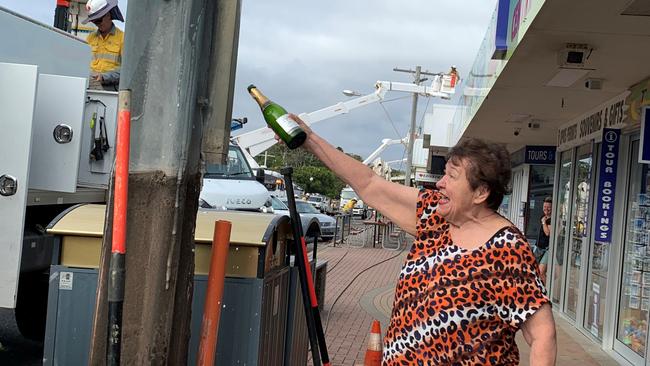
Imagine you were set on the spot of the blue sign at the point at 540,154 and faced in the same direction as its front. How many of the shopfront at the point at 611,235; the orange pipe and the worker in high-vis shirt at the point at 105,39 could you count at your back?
0

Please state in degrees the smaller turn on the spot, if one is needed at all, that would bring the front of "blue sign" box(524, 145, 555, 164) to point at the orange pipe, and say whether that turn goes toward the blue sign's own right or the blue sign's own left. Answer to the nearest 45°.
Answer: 0° — it already faces it

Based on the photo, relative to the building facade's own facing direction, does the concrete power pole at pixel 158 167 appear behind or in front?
in front

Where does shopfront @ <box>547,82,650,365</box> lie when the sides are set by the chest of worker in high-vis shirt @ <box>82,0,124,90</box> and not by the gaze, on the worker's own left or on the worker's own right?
on the worker's own left

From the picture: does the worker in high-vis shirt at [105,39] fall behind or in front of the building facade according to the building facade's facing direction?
in front

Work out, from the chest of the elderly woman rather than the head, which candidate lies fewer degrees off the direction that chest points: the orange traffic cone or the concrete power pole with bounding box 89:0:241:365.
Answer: the concrete power pole

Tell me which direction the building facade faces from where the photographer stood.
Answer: facing the viewer and to the left of the viewer

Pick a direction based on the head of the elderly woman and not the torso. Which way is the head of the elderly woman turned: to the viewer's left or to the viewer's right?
to the viewer's left

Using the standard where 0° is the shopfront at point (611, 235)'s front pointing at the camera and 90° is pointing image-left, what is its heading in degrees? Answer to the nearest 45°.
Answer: approximately 45°

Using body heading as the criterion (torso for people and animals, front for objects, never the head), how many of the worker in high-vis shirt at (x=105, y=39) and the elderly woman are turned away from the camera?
0

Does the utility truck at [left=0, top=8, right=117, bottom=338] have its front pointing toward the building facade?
no
